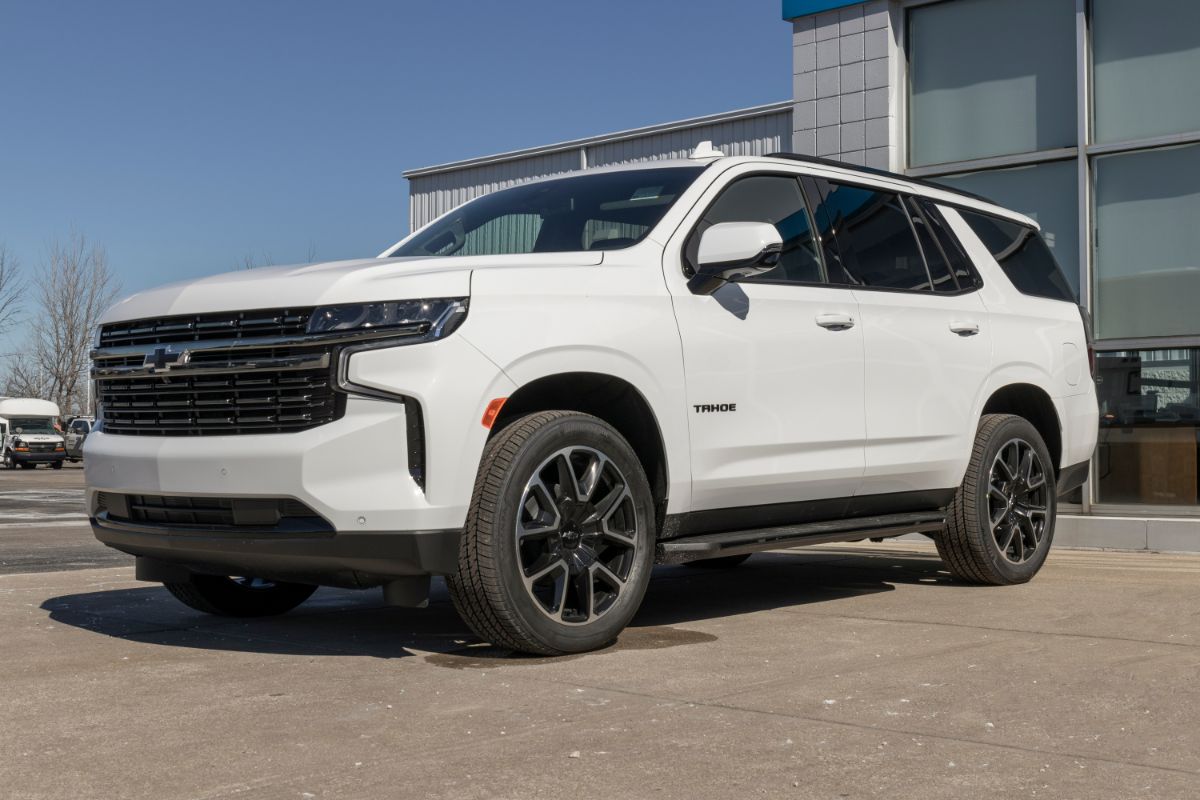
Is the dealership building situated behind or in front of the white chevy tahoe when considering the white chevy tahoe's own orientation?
behind

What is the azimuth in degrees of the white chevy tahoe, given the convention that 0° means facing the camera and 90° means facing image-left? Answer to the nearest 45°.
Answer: approximately 45°

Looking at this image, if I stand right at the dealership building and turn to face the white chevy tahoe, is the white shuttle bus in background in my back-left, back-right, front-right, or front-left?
back-right

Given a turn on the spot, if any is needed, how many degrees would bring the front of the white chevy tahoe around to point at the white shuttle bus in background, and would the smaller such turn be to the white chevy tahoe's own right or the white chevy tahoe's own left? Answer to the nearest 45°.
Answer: approximately 90° to the white chevy tahoe's own right
